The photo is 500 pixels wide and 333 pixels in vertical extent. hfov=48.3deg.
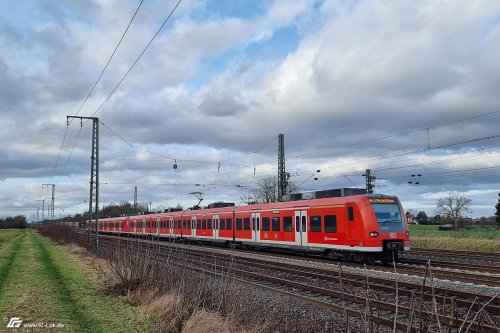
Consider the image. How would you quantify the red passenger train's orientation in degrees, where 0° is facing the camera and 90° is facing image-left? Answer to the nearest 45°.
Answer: approximately 315°
